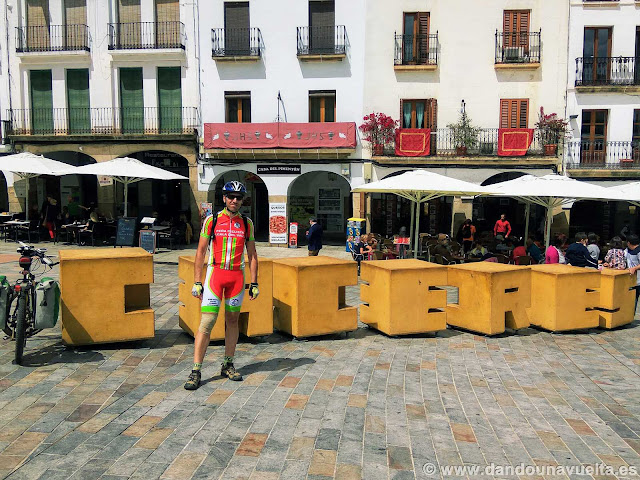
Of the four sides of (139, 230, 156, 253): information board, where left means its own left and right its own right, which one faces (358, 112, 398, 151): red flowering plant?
left

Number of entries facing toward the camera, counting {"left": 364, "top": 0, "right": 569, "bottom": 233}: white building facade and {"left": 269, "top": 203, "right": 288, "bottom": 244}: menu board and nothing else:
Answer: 2

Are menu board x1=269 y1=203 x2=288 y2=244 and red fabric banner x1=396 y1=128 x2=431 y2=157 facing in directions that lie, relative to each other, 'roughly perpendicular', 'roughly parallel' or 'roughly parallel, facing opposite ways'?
roughly parallel

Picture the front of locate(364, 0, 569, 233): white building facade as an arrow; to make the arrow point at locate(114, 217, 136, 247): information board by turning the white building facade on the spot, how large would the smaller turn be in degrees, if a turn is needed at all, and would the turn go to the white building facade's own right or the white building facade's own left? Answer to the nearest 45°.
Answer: approximately 45° to the white building facade's own right

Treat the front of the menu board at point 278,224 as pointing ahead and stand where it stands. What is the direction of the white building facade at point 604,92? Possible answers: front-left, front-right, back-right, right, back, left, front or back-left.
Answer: left

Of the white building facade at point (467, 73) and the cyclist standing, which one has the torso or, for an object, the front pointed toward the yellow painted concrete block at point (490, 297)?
the white building facade

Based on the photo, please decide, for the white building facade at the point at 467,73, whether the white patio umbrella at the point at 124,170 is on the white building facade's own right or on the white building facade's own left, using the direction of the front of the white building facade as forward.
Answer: on the white building facade's own right

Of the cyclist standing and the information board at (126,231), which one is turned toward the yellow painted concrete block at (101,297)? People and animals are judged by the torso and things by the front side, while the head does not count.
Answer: the information board

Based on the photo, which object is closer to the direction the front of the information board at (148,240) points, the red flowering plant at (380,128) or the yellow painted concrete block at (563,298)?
the yellow painted concrete block

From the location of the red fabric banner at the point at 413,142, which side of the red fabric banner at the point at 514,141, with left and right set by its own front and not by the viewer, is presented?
right

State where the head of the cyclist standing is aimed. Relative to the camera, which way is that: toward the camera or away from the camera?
toward the camera

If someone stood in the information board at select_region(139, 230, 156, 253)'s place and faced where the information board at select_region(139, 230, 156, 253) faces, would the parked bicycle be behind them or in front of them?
in front

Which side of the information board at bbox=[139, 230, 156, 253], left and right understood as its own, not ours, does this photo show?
front

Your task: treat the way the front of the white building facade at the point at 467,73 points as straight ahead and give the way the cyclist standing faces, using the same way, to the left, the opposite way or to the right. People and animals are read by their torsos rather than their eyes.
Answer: the same way

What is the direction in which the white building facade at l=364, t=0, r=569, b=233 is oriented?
toward the camera

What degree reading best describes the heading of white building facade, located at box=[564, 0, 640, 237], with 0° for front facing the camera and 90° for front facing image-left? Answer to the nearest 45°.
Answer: approximately 0°

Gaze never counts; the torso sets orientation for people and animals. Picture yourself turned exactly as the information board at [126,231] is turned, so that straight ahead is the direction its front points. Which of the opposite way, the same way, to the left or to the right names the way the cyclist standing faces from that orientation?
the same way

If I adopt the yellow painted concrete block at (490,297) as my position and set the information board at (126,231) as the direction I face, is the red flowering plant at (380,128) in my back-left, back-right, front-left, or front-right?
front-right

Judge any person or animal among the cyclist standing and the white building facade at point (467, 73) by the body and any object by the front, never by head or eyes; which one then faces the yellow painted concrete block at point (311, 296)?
the white building facade

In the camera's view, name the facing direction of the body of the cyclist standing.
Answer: toward the camera

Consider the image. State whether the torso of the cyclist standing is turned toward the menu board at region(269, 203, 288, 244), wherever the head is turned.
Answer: no

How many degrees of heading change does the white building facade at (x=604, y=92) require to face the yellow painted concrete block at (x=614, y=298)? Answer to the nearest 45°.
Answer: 0° — it already faces it
